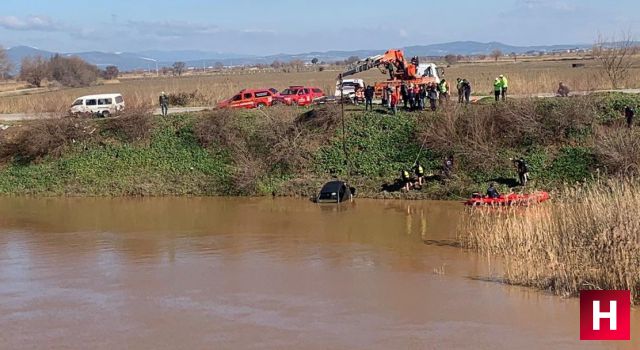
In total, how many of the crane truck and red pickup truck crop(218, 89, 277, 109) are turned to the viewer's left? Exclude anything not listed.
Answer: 1

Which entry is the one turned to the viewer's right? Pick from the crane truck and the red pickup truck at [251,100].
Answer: the crane truck

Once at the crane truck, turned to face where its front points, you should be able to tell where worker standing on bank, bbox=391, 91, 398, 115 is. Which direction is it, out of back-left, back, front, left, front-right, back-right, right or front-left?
right

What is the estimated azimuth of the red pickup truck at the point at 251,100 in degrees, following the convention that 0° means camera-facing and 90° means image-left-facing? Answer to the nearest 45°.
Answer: approximately 90°

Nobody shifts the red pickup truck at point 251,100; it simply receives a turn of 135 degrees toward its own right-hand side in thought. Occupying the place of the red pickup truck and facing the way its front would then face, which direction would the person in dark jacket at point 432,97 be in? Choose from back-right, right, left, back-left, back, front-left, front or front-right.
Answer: right

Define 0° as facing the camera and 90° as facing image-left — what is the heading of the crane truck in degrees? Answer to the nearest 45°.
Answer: approximately 270°

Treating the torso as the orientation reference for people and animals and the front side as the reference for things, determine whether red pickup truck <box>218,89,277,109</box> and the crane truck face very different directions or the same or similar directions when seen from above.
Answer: very different directions

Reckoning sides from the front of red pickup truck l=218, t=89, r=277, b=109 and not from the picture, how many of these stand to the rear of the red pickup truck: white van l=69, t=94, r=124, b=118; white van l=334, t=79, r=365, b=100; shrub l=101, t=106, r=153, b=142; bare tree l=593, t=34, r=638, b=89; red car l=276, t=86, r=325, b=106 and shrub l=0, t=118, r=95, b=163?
3

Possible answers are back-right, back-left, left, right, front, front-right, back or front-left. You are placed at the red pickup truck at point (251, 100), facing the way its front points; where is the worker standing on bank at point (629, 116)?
back-left

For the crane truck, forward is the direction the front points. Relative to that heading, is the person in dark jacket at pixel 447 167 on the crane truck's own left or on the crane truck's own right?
on the crane truck's own right

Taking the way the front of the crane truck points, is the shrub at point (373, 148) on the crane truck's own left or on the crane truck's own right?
on the crane truck's own right

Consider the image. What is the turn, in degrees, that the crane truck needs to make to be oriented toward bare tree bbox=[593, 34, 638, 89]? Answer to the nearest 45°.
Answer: approximately 45° to its left

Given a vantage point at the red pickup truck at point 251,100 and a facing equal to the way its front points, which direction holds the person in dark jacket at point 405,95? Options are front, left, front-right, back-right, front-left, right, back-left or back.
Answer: back-left

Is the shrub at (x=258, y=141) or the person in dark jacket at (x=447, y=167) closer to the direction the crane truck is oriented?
the person in dark jacket
